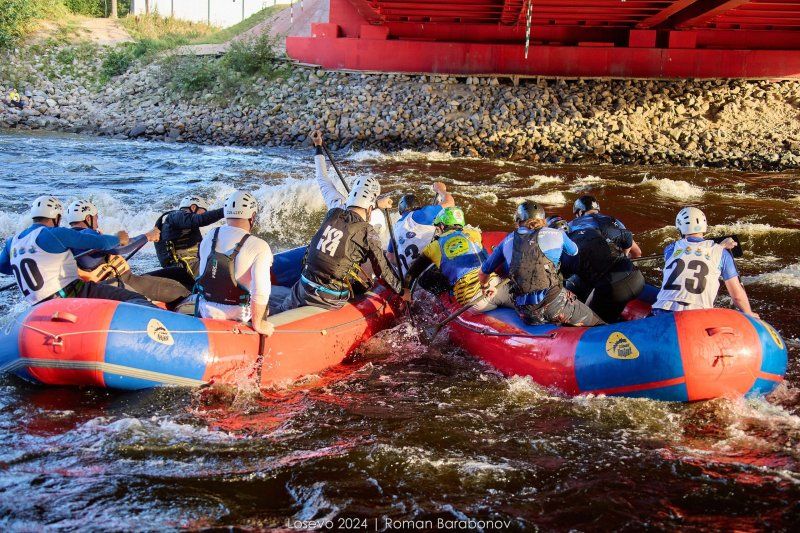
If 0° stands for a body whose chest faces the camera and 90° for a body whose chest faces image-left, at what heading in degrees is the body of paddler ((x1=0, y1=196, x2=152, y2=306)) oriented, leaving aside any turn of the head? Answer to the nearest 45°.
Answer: approximately 225°

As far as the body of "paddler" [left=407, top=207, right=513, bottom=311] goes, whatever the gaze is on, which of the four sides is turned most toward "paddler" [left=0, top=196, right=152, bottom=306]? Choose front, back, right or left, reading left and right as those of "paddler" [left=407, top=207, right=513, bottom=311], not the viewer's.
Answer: left

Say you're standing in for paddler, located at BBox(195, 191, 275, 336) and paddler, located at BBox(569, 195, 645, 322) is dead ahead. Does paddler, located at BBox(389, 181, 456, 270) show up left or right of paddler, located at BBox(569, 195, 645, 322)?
left

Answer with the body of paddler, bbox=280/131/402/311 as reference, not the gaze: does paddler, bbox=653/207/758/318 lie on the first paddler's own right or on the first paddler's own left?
on the first paddler's own right

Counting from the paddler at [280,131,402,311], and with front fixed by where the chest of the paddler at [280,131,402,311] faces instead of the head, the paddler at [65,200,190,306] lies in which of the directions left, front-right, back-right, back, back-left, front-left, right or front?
back-left

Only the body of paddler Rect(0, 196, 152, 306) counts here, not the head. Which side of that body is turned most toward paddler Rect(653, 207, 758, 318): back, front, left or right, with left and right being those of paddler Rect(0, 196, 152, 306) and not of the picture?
right
